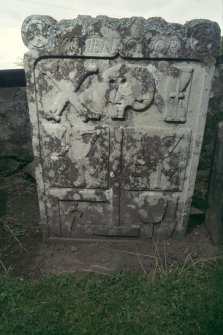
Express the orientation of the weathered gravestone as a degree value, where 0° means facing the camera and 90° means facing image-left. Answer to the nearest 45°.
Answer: approximately 0°

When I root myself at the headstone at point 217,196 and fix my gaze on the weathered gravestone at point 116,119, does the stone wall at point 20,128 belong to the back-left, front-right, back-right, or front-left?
front-right

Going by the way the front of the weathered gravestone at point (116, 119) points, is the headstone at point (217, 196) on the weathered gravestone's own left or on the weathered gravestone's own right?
on the weathered gravestone's own left

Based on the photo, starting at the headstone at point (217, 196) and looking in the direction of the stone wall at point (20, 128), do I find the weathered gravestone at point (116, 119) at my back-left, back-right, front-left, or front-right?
front-left
